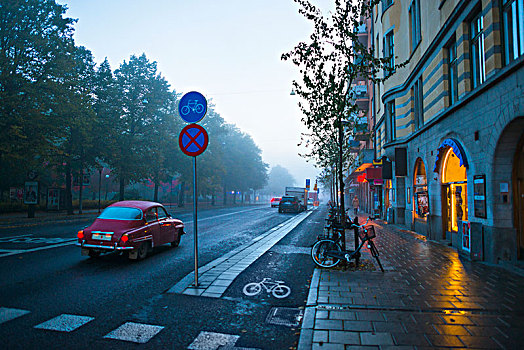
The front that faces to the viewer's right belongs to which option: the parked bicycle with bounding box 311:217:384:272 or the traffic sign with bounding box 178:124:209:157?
the parked bicycle

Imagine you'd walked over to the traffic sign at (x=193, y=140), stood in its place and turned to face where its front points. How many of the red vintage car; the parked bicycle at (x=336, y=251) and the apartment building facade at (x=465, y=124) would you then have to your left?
2

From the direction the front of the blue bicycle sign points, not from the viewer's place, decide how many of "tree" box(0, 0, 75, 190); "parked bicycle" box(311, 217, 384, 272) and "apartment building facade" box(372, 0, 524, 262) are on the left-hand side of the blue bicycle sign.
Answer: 2

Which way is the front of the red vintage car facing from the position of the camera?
facing away from the viewer and to the right of the viewer

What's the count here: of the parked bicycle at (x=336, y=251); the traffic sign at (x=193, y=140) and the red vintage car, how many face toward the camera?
1

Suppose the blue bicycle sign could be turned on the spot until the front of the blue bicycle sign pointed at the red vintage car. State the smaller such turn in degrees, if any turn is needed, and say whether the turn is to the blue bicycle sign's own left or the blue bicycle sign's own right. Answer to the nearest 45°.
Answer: approximately 135° to the blue bicycle sign's own right

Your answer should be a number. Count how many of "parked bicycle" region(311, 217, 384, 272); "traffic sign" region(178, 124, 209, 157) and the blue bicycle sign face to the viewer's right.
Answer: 1

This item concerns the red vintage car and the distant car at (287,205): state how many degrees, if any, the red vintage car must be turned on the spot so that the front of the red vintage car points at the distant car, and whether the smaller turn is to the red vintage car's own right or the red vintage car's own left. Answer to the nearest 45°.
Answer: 0° — it already faces it

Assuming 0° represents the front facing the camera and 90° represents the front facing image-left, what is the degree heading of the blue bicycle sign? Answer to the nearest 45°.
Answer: approximately 0°

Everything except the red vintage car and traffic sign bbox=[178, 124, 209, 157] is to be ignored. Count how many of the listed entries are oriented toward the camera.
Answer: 1

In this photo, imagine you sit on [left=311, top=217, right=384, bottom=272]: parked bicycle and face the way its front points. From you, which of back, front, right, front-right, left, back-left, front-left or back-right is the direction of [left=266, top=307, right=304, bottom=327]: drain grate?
right

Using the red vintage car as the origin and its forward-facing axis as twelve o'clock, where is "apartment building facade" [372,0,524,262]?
The apartment building facade is roughly at 2 o'clock from the red vintage car.

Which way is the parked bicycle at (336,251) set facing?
to the viewer's right
